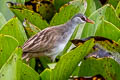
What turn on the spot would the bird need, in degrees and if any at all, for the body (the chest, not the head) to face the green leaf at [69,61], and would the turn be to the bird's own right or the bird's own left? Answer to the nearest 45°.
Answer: approximately 90° to the bird's own right

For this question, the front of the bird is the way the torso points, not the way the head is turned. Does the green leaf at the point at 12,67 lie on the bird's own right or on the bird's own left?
on the bird's own right

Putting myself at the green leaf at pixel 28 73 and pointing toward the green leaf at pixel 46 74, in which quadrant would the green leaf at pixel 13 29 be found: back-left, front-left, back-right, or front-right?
back-left

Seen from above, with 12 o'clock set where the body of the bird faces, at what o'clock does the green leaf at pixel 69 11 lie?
The green leaf is roughly at 11 o'clock from the bird.

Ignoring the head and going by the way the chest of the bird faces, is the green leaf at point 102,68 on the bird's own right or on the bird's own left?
on the bird's own right

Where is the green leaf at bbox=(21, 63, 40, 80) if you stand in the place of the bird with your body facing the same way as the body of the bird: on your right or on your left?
on your right

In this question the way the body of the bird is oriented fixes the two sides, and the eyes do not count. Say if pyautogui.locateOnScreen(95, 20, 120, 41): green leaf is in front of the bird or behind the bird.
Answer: in front

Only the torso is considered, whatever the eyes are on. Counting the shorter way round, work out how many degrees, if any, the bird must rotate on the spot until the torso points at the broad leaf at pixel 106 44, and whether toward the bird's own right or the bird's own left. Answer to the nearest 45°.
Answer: approximately 45° to the bird's own right

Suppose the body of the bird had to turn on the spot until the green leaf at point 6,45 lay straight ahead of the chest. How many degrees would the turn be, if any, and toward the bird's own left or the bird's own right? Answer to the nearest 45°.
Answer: approximately 135° to the bird's own right

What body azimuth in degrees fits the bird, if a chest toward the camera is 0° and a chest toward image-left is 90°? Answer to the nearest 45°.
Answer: approximately 270°

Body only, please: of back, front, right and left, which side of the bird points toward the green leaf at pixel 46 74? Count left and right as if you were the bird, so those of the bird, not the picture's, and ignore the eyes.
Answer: right
